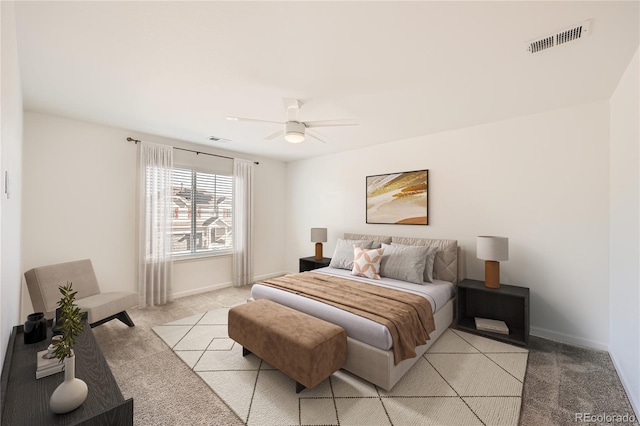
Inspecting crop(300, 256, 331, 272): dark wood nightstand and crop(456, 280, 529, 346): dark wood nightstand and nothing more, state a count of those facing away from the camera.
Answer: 0

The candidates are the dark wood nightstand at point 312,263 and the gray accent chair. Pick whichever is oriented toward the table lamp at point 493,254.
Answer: the gray accent chair

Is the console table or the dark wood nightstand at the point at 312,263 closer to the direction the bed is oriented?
the console table

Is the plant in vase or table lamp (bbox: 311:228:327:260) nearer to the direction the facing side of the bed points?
the plant in vase

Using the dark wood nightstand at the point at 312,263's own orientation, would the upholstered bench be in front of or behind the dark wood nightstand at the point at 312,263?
in front

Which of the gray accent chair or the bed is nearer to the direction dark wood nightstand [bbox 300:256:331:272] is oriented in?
the gray accent chair

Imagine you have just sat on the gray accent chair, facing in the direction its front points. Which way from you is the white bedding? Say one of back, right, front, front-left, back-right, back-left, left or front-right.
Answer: front

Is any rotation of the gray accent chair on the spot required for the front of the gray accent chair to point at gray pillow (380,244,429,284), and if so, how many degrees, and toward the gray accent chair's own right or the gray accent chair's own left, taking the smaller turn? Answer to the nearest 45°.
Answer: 0° — it already faces it

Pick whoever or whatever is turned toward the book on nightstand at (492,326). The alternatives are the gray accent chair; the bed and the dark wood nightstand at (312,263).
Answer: the gray accent chair

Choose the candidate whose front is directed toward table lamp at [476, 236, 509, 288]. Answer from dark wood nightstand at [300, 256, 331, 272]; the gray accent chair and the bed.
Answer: the gray accent chair

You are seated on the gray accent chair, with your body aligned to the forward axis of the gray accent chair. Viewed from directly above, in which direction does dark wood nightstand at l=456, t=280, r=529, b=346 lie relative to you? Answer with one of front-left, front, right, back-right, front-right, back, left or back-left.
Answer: front

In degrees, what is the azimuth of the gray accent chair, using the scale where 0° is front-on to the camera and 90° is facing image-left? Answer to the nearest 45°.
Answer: approximately 315°

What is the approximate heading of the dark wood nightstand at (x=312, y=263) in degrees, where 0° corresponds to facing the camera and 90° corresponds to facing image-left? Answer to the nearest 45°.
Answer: approximately 45°

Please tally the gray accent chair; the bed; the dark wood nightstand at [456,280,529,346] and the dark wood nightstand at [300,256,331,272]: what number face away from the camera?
0

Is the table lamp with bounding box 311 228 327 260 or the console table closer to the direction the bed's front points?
the console table

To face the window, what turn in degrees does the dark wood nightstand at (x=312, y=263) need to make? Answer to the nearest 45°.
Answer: approximately 45° to its right

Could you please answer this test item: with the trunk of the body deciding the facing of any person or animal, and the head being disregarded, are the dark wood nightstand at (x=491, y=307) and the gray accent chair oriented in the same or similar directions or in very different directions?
very different directions

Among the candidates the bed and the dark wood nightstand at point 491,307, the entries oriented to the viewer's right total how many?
0

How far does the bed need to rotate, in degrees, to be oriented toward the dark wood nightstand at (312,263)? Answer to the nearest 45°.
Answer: approximately 90° to its right

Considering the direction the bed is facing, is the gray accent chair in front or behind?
in front
